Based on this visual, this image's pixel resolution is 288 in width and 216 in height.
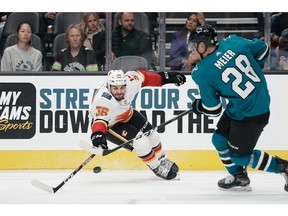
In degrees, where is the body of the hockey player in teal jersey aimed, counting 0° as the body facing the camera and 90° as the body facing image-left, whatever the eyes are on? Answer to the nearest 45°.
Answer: approximately 135°

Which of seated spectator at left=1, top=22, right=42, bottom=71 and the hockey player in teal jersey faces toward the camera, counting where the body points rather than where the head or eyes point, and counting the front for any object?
the seated spectator

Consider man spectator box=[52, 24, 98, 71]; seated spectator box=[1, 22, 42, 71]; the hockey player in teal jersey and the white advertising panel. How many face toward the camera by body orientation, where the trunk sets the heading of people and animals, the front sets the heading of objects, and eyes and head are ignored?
3

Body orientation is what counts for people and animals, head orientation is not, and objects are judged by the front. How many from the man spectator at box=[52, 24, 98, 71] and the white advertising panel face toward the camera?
2

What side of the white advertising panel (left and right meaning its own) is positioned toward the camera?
front

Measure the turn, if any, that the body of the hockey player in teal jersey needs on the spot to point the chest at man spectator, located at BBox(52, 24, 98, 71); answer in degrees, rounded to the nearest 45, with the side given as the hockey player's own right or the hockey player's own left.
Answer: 0° — they already face them

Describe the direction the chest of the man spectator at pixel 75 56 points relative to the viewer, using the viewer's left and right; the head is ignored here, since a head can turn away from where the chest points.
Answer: facing the viewer

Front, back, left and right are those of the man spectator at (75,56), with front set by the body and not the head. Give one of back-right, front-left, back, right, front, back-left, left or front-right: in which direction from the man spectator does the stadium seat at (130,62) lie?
left

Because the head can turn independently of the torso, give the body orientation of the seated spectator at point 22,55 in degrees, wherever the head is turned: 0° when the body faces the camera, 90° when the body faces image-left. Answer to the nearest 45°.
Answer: approximately 0°

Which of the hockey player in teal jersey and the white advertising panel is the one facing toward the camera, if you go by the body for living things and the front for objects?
the white advertising panel
